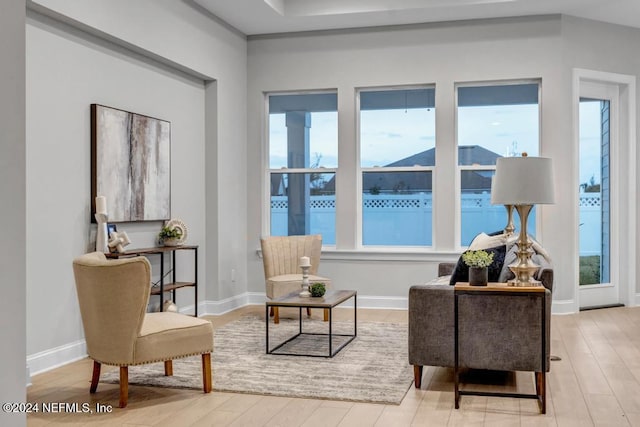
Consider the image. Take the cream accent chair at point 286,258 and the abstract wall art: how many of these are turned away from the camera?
0

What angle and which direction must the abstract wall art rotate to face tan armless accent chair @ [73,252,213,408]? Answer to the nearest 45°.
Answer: approximately 45° to its right

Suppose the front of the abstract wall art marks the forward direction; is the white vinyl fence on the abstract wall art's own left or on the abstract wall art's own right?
on the abstract wall art's own left

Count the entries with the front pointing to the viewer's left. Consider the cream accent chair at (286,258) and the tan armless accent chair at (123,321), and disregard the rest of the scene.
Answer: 0

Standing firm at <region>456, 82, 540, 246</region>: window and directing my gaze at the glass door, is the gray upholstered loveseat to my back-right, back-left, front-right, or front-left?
back-right

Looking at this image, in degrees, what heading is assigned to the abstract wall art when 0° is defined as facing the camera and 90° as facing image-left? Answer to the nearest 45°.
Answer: approximately 315°

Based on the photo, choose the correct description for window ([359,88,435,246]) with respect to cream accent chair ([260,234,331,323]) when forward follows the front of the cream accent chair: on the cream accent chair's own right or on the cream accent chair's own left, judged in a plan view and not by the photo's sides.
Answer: on the cream accent chair's own left

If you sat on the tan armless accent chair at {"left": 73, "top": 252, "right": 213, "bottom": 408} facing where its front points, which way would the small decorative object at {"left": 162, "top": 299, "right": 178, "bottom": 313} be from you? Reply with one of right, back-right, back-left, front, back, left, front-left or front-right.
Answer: front-left
